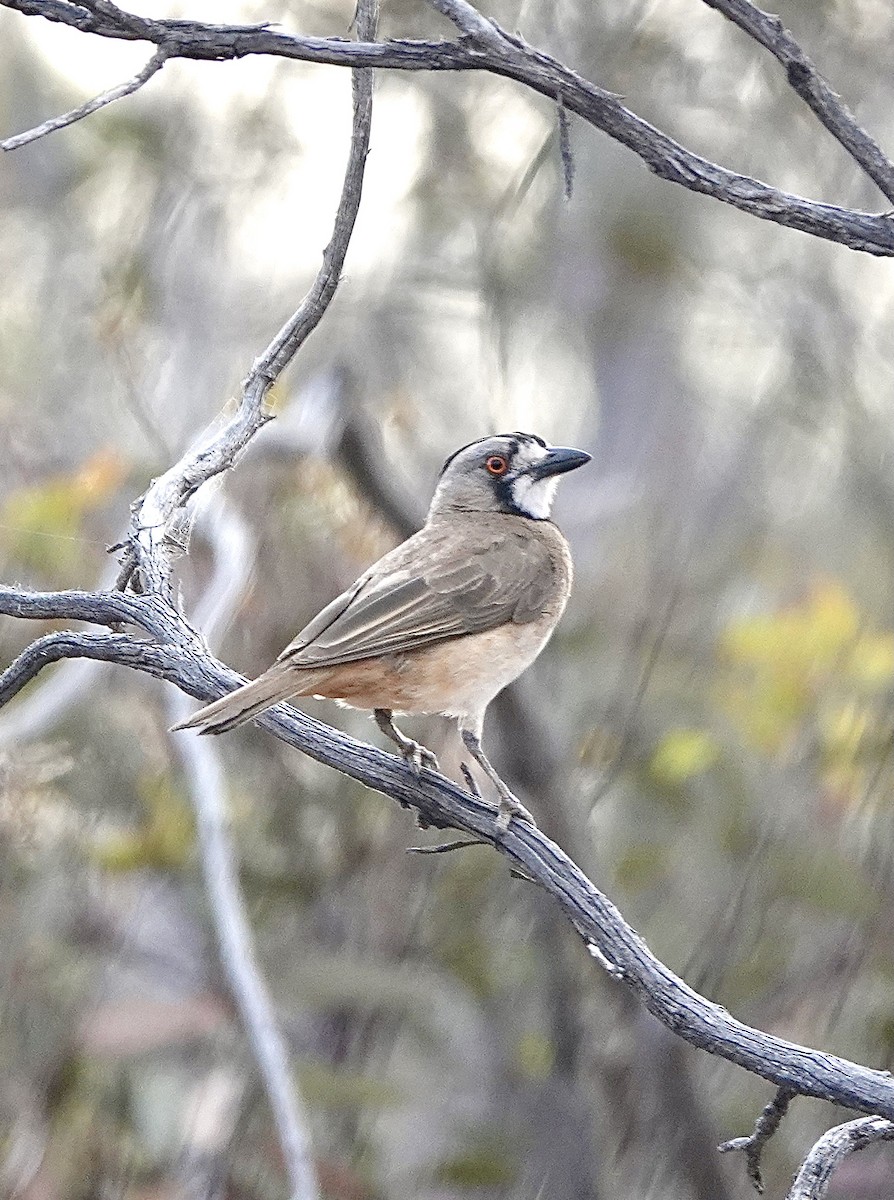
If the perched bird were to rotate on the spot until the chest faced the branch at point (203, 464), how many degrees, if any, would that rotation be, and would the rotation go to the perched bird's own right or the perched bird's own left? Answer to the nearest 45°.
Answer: approximately 135° to the perched bird's own right

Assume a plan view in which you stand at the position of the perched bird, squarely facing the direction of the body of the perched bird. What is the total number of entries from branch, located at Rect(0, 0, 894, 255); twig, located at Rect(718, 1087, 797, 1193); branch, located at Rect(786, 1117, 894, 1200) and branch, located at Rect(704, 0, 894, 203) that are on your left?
0

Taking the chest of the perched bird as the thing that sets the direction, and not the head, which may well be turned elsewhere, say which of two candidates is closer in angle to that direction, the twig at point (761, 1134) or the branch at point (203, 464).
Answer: the twig

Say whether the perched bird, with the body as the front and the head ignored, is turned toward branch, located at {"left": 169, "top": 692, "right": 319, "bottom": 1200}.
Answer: no

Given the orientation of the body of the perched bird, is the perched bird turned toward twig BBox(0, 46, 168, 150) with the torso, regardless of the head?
no

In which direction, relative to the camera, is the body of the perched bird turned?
to the viewer's right

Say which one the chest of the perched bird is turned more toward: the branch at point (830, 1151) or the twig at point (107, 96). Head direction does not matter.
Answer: the branch

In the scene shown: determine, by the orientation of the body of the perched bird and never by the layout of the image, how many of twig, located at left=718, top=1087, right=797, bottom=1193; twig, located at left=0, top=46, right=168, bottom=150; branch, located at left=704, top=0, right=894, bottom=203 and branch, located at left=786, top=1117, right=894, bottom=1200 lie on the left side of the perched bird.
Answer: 0

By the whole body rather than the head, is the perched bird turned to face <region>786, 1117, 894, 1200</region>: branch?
yes
